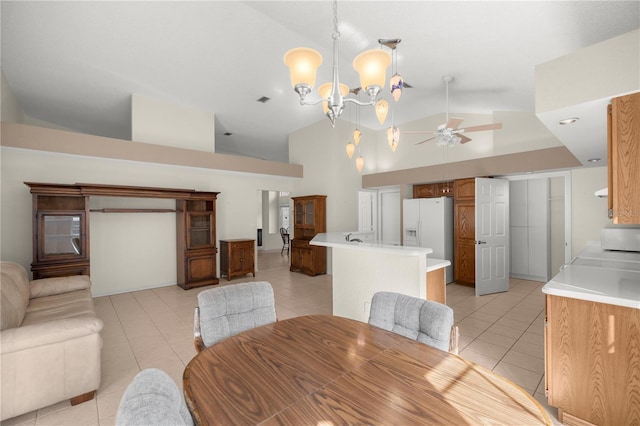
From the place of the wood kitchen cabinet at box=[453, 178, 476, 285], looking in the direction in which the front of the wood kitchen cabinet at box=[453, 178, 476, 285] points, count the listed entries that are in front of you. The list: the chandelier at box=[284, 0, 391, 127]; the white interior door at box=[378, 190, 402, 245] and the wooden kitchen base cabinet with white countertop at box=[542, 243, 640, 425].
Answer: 2

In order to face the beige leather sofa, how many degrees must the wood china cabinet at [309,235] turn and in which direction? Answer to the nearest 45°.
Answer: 0° — it already faces it

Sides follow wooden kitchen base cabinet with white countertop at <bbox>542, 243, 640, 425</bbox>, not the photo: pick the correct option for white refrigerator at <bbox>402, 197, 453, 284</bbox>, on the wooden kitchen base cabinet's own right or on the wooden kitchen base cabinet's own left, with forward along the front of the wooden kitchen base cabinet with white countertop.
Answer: on the wooden kitchen base cabinet's own right

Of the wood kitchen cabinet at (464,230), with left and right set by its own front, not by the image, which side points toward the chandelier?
front

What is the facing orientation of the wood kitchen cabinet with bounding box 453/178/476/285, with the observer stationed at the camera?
facing the viewer

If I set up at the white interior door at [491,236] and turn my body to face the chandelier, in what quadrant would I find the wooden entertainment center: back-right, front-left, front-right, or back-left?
front-right

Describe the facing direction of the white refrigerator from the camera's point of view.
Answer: facing the viewer and to the left of the viewer

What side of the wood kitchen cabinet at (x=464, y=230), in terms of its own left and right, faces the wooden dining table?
front

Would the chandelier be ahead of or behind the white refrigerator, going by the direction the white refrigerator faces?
ahead

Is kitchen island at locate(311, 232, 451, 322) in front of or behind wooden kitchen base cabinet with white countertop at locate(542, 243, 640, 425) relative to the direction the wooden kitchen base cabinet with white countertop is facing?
in front

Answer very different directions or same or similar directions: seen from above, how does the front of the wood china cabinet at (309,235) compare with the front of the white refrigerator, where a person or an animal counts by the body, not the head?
same or similar directions
